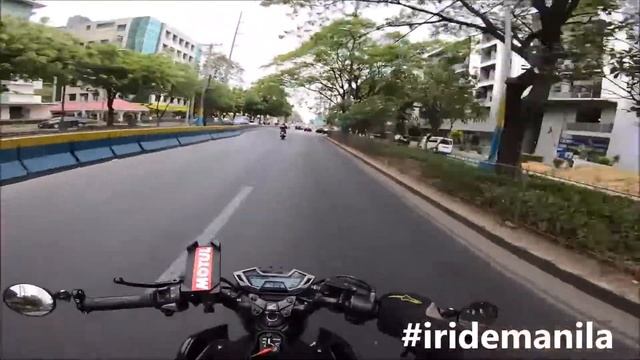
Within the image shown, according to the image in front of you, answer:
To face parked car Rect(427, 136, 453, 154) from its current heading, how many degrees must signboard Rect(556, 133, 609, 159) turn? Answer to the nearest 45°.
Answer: approximately 90° to its right

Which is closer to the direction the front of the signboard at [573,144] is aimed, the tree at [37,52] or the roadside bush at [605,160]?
the tree

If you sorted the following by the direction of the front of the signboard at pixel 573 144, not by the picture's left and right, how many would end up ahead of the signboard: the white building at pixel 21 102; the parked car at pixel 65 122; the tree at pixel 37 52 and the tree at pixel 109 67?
4

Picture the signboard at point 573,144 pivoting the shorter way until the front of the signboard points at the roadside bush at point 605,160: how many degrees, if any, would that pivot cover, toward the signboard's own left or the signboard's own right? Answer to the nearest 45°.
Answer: approximately 45° to the signboard's own left

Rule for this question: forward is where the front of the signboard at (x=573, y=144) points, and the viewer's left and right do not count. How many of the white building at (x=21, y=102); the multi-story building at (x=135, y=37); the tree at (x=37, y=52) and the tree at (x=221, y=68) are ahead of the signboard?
4

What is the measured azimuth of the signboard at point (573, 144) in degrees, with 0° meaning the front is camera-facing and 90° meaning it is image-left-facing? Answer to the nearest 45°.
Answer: approximately 45°
